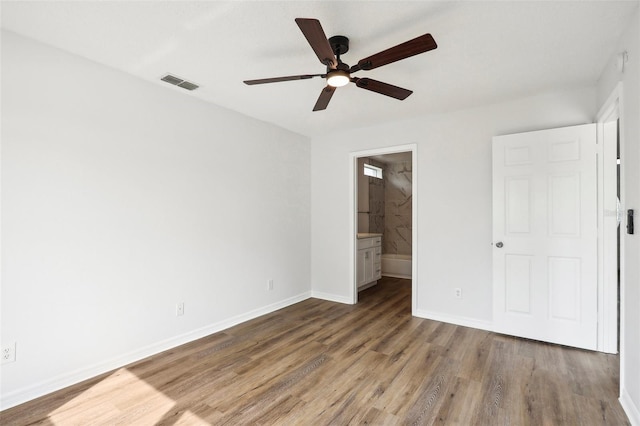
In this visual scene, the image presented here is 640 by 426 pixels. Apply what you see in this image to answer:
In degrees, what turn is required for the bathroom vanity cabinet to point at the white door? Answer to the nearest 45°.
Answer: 0° — it already faces it

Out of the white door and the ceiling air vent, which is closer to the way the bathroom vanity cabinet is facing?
the white door

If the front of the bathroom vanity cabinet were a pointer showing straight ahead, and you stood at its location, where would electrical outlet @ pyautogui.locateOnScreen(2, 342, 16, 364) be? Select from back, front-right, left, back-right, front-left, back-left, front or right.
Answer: right

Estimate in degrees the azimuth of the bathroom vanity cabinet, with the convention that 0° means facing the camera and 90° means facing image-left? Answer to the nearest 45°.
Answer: approximately 315°

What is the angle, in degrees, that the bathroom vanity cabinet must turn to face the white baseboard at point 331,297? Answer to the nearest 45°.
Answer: approximately 90° to its right

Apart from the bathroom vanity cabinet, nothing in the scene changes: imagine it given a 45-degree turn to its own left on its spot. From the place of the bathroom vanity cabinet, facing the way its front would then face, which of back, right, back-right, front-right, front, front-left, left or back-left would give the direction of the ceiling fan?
right

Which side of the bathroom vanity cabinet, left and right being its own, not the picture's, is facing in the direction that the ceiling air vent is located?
right

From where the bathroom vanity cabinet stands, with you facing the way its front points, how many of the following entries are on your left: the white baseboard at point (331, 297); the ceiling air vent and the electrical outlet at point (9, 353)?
0
